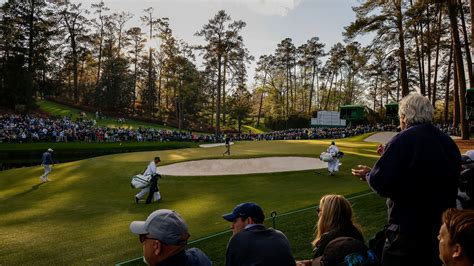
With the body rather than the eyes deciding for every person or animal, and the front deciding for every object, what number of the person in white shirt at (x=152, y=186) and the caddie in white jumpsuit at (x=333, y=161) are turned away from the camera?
1

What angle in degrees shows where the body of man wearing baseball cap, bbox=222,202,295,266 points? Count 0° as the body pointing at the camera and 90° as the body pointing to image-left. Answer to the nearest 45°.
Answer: approximately 135°

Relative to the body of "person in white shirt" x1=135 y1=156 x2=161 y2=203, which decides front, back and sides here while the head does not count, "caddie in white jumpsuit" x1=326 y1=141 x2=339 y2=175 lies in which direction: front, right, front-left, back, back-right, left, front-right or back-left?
front

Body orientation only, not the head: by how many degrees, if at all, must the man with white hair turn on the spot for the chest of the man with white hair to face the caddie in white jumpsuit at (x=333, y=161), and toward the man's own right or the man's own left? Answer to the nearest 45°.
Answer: approximately 45° to the man's own right

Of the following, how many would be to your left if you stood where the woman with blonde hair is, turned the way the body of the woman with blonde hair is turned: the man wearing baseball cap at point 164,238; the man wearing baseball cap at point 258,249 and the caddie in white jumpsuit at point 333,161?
2

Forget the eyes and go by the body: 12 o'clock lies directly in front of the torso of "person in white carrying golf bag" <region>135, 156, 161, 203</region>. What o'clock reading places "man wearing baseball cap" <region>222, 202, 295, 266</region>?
The man wearing baseball cap is roughly at 3 o'clock from the person in white carrying golf bag.

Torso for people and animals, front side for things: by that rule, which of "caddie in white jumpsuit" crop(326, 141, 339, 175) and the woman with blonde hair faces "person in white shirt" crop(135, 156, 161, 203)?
the woman with blonde hair

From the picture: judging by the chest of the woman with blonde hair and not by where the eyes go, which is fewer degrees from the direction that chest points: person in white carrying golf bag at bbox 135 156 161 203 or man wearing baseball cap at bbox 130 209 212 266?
the person in white carrying golf bag

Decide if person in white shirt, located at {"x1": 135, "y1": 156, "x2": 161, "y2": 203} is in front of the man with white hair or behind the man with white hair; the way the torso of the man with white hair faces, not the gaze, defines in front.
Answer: in front

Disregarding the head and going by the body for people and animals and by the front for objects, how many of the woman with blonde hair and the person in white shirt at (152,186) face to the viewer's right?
1

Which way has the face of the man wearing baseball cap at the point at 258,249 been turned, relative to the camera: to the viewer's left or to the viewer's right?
to the viewer's left

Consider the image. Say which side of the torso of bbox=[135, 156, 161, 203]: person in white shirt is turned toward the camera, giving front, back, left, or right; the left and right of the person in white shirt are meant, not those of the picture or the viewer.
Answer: right

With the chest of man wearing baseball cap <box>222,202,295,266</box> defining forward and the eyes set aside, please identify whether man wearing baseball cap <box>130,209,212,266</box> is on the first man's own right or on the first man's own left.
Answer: on the first man's own left

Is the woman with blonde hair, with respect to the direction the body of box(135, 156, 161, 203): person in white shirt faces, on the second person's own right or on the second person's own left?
on the second person's own right

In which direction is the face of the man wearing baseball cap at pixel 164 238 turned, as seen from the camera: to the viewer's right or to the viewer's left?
to the viewer's left
